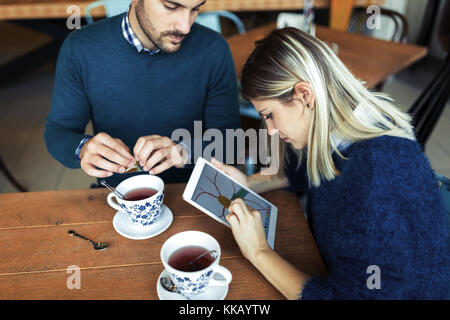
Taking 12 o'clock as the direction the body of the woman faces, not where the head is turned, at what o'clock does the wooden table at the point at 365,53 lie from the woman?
The wooden table is roughly at 3 o'clock from the woman.

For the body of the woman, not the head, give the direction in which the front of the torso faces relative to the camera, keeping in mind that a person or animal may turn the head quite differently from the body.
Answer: to the viewer's left

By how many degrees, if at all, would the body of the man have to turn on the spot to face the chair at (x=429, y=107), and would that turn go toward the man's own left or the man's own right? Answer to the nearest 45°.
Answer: approximately 90° to the man's own left

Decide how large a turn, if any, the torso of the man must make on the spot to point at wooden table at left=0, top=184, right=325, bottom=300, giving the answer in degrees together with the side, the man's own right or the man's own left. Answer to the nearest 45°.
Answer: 0° — they already face it

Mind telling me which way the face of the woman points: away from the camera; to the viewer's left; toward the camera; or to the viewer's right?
to the viewer's left

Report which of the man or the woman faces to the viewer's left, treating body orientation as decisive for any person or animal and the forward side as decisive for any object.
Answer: the woman

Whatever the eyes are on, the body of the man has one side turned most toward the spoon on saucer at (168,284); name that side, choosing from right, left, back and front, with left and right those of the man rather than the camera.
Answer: front

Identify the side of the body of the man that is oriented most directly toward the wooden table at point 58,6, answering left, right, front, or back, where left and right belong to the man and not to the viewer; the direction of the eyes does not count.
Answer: back
